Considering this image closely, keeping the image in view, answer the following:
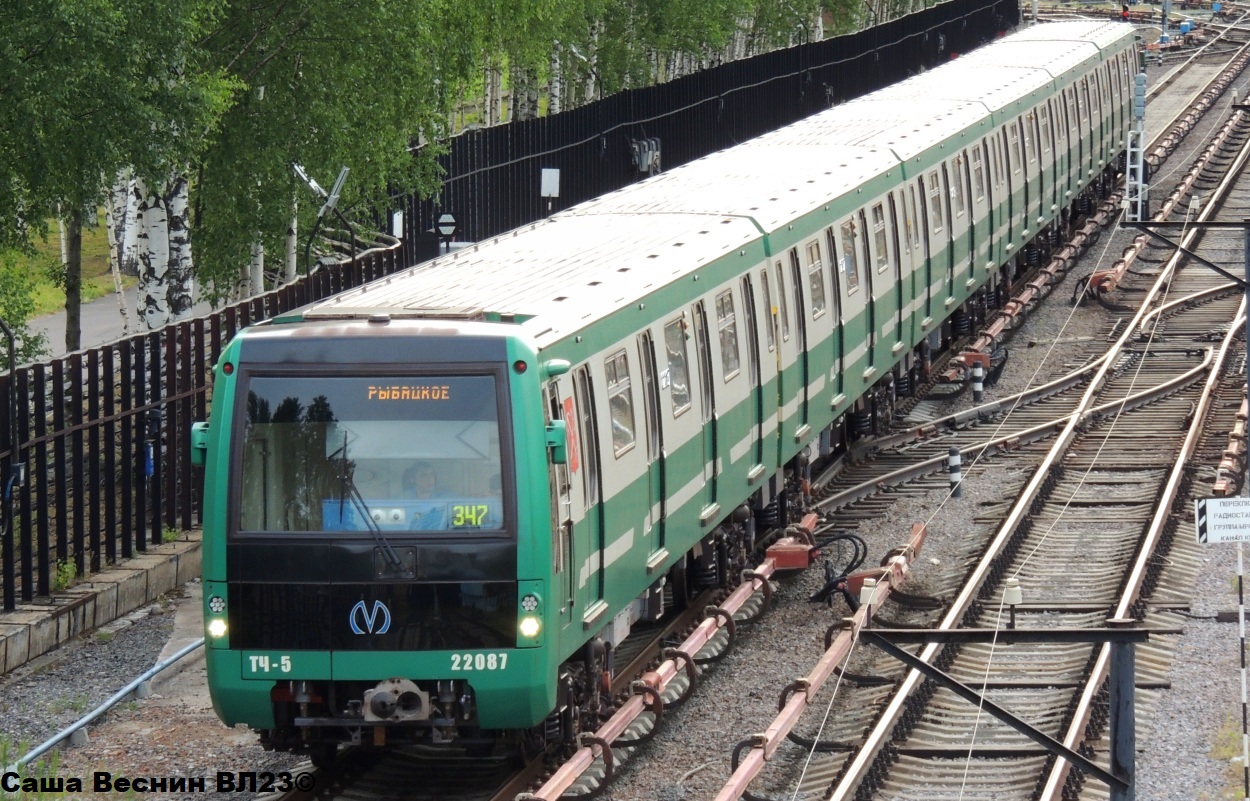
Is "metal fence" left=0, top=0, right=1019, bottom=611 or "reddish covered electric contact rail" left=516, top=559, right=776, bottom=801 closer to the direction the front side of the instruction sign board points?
the reddish covered electric contact rail

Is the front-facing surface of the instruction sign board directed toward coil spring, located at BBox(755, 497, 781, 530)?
no

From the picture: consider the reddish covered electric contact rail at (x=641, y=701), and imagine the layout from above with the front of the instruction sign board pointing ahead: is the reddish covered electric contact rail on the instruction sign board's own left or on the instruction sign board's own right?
on the instruction sign board's own right

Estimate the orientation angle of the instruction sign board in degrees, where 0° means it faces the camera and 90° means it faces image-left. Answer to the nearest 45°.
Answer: approximately 0°

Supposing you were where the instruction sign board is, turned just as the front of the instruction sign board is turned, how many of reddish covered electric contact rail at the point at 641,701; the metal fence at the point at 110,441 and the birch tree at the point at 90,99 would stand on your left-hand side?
0

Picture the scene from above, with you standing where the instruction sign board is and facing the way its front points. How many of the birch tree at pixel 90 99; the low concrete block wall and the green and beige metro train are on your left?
0

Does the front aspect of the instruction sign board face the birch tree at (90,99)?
no

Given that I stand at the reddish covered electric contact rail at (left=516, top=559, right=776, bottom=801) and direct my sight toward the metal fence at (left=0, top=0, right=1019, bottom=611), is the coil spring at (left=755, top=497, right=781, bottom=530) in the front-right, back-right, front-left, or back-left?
front-right

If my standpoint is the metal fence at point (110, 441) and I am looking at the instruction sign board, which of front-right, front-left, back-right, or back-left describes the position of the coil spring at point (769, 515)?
front-left

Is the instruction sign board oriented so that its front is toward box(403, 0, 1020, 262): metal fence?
no

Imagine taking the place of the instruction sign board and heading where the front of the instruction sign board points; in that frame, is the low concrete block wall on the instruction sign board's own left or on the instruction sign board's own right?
on the instruction sign board's own right
